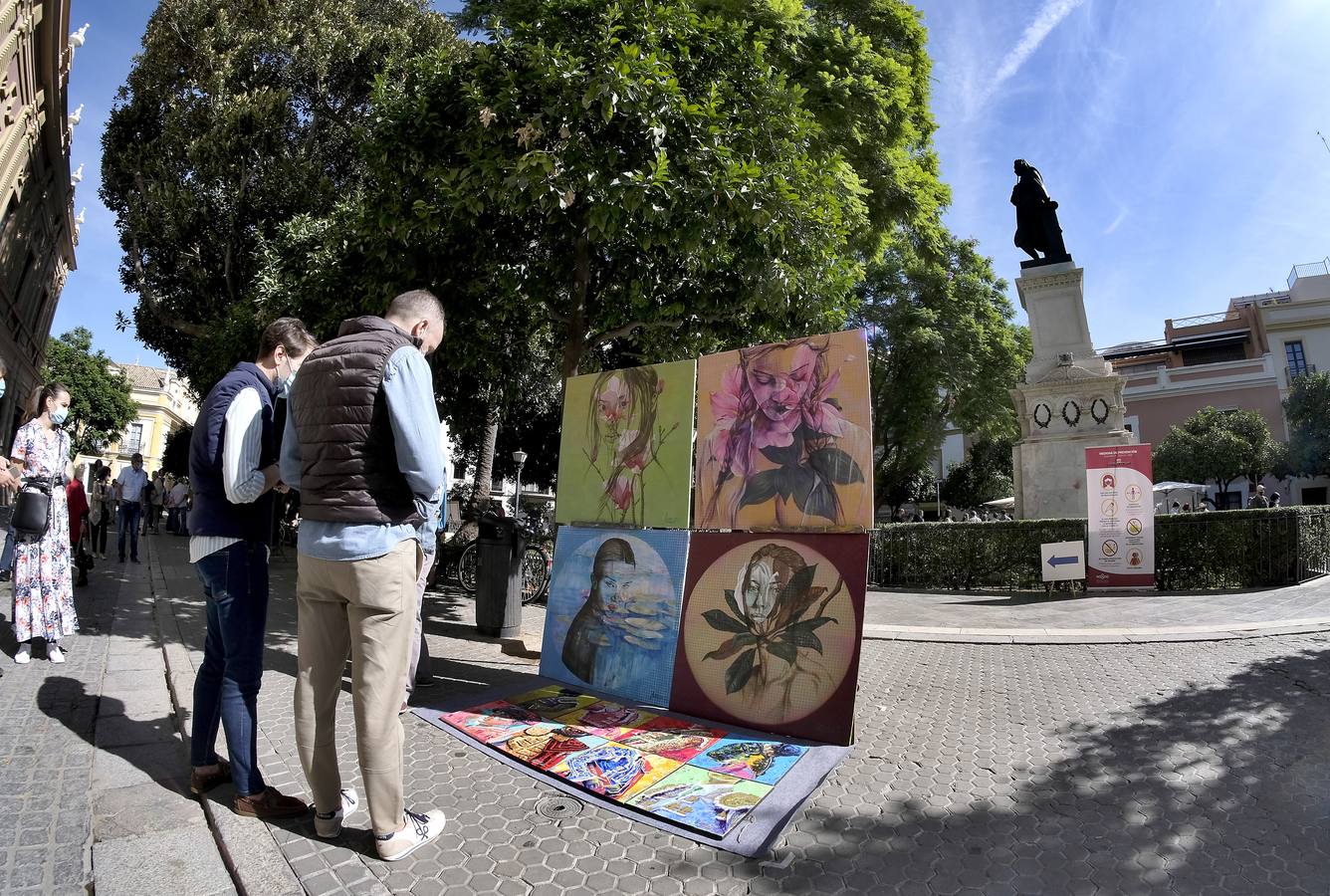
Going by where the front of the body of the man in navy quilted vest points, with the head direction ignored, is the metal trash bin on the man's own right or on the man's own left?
on the man's own left

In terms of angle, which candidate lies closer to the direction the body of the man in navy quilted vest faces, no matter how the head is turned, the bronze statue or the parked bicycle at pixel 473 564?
the bronze statue

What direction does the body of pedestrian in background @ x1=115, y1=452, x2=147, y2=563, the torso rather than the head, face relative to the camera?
toward the camera

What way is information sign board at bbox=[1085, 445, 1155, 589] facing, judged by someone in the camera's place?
facing the viewer

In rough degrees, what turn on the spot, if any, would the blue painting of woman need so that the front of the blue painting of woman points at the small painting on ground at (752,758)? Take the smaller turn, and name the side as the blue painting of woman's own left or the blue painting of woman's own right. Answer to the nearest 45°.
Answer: approximately 90° to the blue painting of woman's own left

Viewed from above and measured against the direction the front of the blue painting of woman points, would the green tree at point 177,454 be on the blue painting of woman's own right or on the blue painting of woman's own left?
on the blue painting of woman's own right

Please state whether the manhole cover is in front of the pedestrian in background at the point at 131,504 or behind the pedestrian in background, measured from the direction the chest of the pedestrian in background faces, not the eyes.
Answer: in front

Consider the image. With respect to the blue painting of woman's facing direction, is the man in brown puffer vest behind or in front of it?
in front

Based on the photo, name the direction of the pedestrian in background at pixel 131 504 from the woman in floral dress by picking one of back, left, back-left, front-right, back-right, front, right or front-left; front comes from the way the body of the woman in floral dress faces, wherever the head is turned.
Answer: back-left

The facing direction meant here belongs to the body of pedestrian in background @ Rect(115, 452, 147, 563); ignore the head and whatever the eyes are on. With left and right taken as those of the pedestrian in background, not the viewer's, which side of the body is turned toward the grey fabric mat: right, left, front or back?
front

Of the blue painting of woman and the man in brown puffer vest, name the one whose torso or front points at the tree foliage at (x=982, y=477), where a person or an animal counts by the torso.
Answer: the man in brown puffer vest
